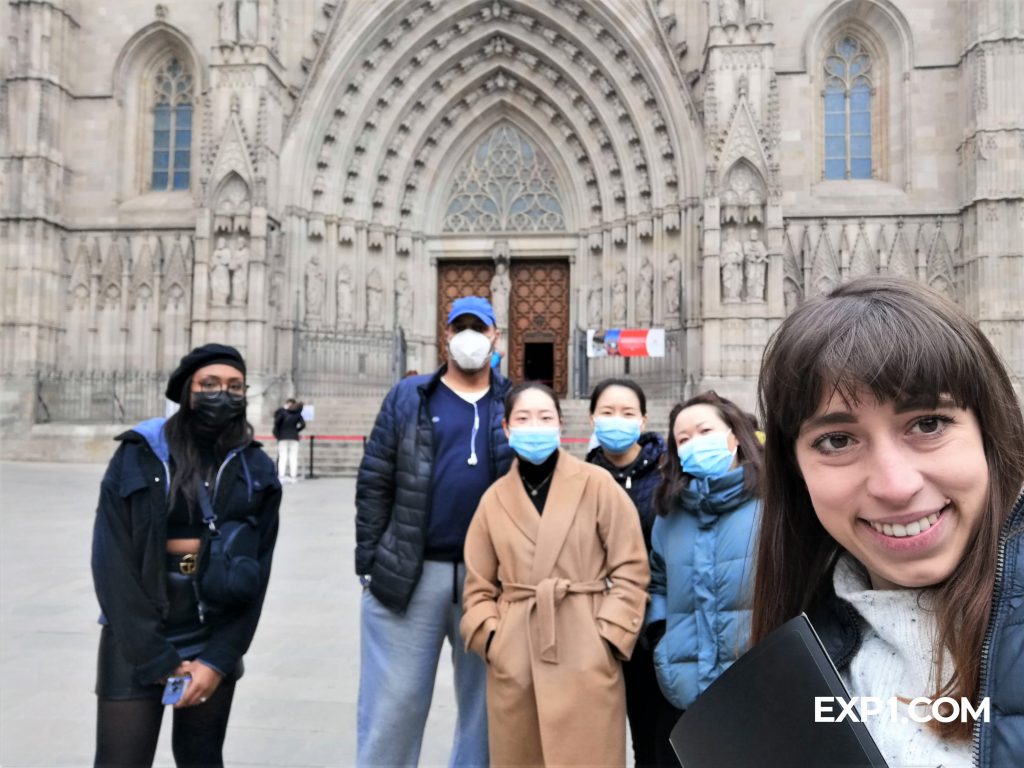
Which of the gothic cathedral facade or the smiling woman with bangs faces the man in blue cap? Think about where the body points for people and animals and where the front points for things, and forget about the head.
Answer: the gothic cathedral facade

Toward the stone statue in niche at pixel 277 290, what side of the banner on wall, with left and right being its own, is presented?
right

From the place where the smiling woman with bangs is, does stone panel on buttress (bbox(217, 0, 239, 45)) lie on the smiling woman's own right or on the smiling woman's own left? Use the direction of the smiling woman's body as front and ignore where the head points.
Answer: on the smiling woman's own right

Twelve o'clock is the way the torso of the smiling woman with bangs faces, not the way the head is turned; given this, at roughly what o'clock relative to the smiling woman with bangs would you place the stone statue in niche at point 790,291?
The stone statue in niche is roughly at 6 o'clock from the smiling woman with bangs.

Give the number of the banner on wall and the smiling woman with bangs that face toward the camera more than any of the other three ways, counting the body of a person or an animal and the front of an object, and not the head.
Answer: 2

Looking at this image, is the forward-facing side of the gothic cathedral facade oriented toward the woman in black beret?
yes

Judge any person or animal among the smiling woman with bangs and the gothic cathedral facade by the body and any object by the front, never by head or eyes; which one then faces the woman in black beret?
the gothic cathedral facade

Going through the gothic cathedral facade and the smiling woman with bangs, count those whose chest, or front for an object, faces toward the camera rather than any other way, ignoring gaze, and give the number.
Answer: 2

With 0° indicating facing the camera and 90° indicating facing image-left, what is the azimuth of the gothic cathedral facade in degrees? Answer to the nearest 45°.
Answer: approximately 0°
